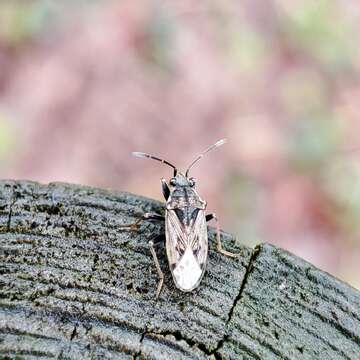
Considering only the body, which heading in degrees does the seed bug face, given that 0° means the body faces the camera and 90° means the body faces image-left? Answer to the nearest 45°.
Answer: approximately 180°
